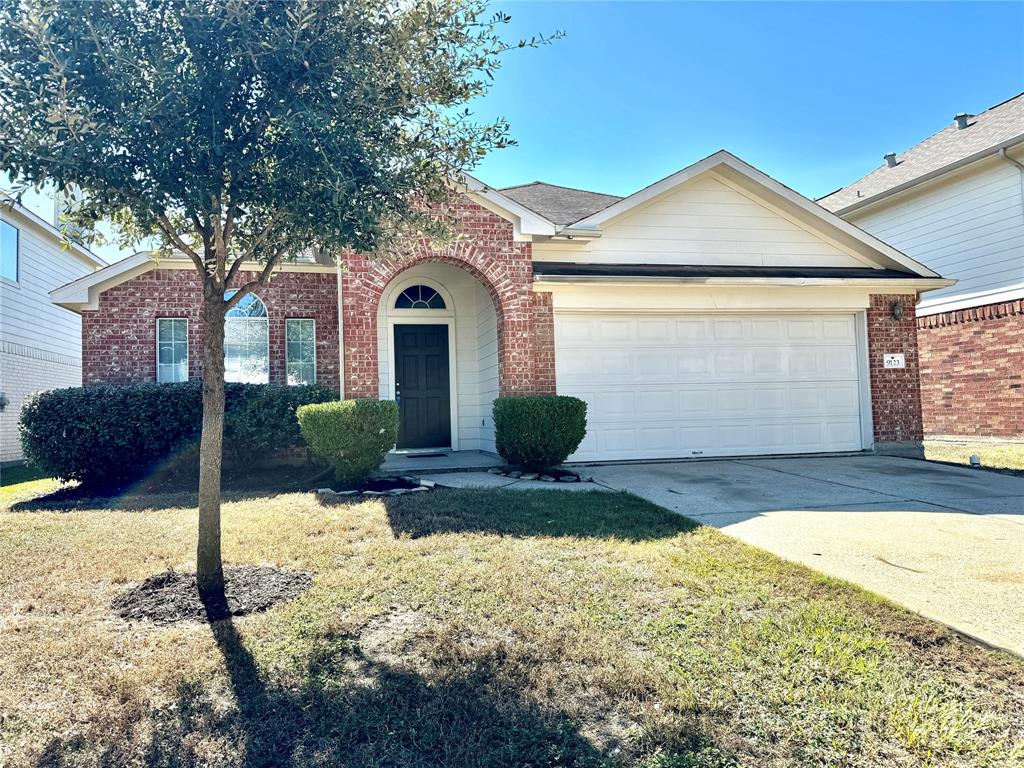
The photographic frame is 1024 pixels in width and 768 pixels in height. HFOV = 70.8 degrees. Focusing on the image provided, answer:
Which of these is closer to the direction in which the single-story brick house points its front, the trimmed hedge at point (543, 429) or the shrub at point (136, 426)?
the trimmed hedge

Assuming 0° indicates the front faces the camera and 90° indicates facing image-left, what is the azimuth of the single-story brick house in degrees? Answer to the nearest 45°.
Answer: approximately 0°

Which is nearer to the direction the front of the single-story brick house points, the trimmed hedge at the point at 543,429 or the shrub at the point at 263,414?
the trimmed hedge

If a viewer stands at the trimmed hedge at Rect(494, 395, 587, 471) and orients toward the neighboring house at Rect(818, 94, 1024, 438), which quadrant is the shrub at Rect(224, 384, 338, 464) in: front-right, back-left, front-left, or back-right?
back-left

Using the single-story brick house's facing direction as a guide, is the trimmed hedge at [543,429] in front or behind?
in front

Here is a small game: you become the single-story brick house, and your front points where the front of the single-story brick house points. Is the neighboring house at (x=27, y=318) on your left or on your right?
on your right

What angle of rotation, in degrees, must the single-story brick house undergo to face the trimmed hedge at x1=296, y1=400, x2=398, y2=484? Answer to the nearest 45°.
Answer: approximately 45° to its right

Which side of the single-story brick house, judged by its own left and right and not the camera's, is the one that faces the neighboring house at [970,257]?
left

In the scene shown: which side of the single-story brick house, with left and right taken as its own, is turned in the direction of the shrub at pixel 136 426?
right
